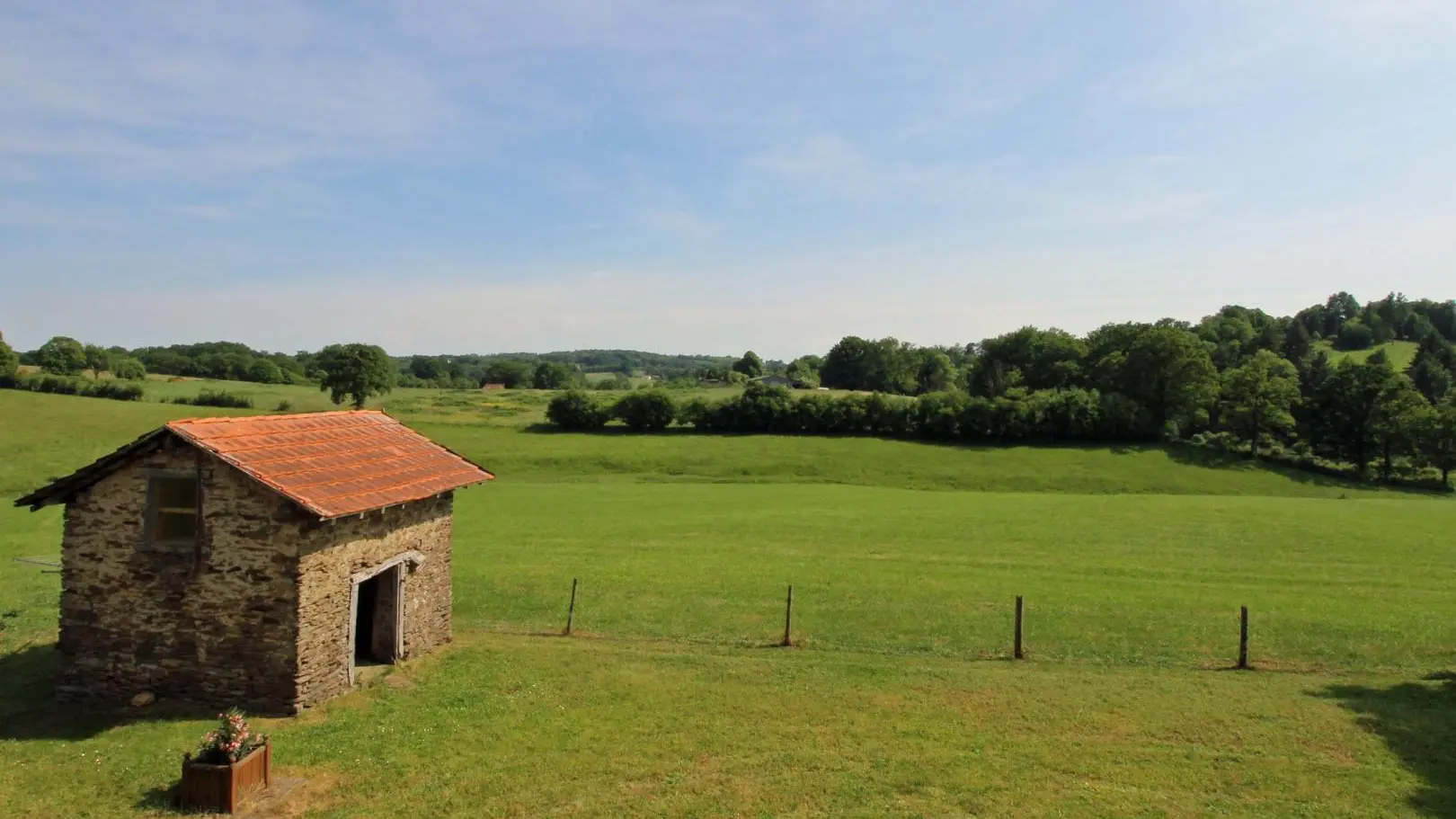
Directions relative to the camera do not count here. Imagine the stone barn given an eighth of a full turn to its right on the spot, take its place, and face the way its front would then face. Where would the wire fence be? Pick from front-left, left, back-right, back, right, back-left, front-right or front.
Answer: left

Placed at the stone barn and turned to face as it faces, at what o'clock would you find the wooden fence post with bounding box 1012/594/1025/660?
The wooden fence post is roughly at 11 o'clock from the stone barn.

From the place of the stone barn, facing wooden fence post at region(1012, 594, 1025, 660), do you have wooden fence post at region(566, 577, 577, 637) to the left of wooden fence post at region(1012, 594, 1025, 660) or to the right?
left

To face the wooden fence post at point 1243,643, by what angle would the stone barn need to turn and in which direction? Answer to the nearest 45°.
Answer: approximately 45° to its left

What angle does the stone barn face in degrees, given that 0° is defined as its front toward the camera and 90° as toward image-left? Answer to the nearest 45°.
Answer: approximately 315°

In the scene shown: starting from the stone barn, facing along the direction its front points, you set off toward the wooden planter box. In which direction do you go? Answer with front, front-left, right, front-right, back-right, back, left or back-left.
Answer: front-right
